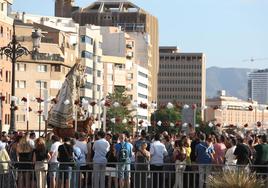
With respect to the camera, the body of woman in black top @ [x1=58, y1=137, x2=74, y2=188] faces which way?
away from the camera

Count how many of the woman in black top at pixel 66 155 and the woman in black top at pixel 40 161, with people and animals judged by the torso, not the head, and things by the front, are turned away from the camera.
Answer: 2

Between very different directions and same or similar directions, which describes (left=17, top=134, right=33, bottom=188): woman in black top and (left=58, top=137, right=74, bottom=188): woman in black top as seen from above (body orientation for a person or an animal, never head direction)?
same or similar directions

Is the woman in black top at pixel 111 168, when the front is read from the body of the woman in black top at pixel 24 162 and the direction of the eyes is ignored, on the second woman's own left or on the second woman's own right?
on the second woman's own right

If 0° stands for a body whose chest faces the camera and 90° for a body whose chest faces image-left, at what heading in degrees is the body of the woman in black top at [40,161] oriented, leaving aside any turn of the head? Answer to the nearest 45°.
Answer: approximately 180°

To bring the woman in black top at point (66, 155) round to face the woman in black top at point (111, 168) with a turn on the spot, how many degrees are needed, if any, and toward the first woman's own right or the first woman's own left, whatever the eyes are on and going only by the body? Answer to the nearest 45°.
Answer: approximately 135° to the first woman's own right

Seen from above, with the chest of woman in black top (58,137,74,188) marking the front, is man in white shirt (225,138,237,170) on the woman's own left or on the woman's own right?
on the woman's own right

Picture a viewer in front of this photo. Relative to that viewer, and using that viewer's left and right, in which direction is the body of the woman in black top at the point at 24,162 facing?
facing away from the viewer
